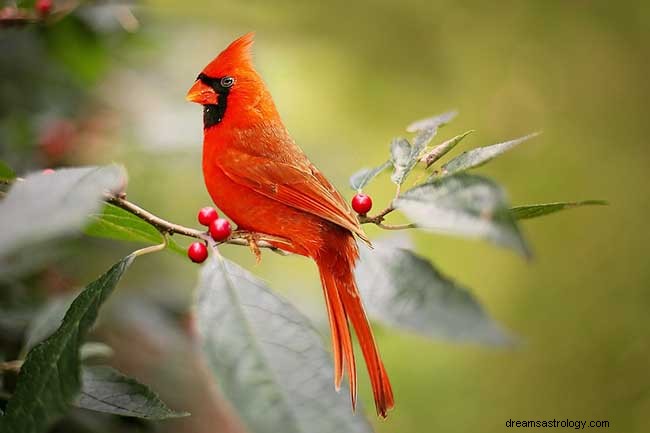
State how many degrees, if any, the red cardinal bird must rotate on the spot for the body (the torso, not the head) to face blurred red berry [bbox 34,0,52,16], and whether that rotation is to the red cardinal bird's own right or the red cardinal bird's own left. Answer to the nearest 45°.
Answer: approximately 45° to the red cardinal bird's own right

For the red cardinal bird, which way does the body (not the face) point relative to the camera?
to the viewer's left
